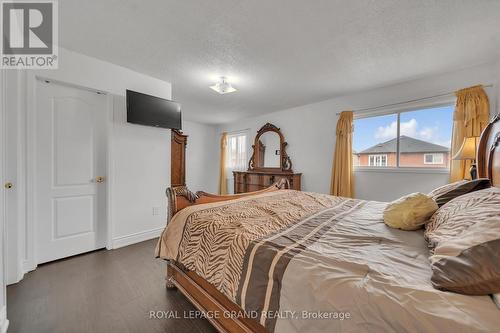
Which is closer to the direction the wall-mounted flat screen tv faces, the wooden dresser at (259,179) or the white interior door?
the wooden dresser

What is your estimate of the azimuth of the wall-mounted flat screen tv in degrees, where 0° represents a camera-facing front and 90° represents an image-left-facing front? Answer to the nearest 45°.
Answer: approximately 315°

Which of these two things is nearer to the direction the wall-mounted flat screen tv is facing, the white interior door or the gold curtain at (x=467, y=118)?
the gold curtain

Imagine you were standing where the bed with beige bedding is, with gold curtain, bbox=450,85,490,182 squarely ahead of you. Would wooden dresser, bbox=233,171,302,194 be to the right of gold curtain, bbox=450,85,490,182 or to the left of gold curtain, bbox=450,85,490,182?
left

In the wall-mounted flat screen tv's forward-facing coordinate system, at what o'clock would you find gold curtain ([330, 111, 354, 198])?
The gold curtain is roughly at 11 o'clock from the wall-mounted flat screen tv.

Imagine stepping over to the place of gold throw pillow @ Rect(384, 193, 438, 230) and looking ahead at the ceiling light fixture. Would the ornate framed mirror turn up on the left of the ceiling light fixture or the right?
right

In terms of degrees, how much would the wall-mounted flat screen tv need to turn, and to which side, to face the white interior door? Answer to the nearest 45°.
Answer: approximately 135° to its right

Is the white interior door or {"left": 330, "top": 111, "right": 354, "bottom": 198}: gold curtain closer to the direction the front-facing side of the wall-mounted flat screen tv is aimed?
the gold curtain

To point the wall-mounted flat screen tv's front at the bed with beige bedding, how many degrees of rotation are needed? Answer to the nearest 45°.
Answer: approximately 45° to its right

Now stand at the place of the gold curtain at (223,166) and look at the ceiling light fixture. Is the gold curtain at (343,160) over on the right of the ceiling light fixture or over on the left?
left

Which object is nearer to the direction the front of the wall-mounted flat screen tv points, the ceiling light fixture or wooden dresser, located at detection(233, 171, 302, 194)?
the ceiling light fixture

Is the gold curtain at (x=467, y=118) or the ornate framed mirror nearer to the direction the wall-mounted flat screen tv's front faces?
the gold curtain
